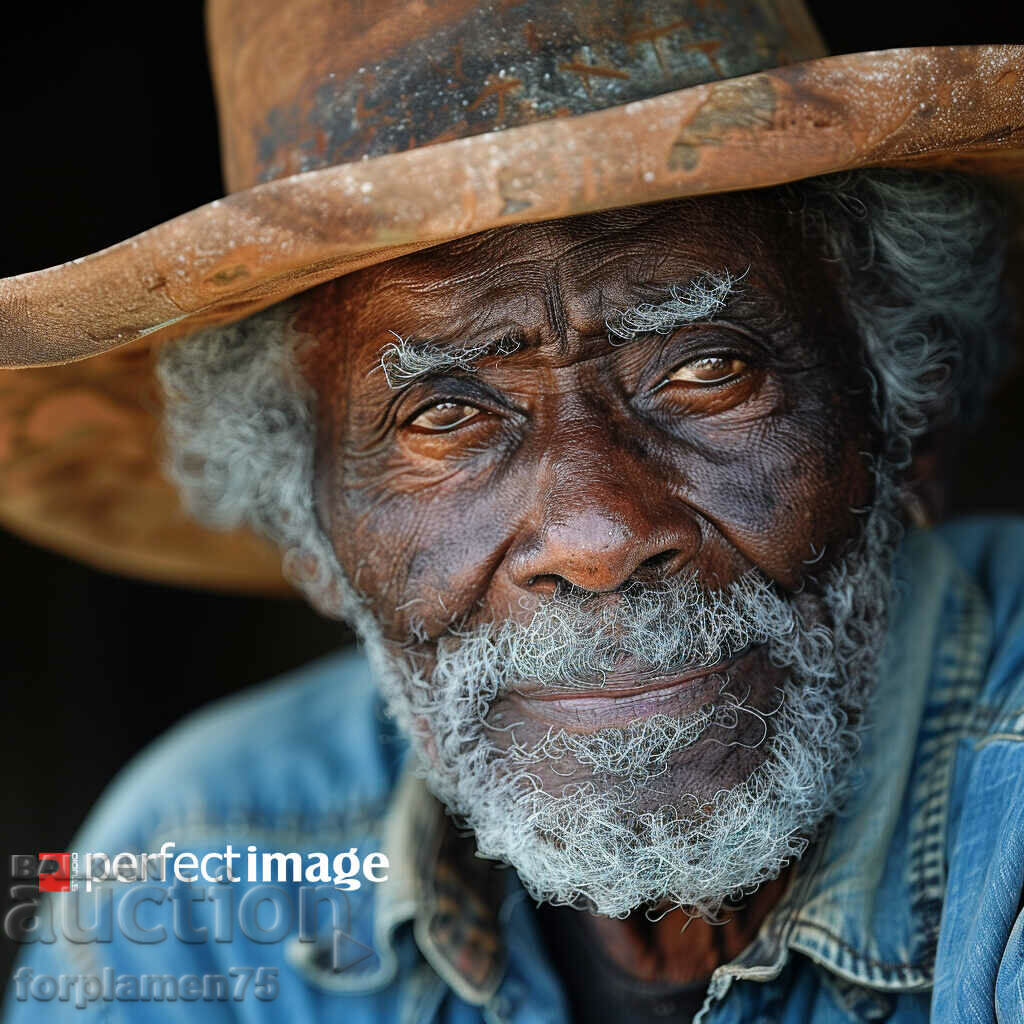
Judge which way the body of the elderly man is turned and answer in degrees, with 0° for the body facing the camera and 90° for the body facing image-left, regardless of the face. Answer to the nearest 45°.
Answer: approximately 0°
